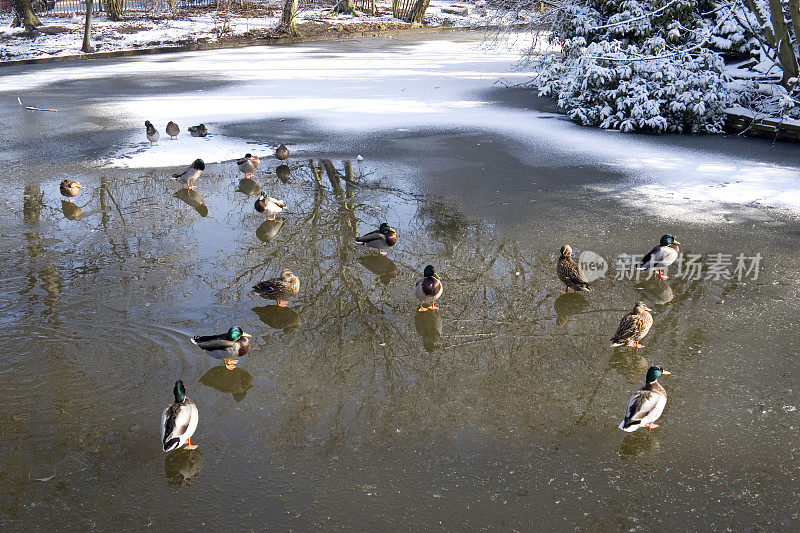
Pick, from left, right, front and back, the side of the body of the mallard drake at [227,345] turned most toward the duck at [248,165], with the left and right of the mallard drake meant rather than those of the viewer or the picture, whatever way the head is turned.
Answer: left

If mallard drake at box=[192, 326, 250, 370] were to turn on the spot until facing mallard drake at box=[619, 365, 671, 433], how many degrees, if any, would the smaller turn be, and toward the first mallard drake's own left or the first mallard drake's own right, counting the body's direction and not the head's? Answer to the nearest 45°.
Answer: approximately 45° to the first mallard drake's own right

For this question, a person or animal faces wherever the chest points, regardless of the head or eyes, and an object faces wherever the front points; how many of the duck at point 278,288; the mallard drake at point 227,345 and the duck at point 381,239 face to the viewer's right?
3

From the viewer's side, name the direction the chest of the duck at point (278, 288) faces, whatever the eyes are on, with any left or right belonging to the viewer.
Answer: facing to the right of the viewer

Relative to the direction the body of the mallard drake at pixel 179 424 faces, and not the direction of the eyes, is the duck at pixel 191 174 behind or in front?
in front

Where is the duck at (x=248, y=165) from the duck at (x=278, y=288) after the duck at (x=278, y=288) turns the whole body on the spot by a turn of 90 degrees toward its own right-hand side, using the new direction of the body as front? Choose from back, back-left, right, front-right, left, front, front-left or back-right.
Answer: back

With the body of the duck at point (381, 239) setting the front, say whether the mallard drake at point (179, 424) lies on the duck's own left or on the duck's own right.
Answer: on the duck's own right

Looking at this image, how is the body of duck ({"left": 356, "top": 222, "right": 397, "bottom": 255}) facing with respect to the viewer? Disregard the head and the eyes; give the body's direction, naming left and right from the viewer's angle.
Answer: facing to the right of the viewer

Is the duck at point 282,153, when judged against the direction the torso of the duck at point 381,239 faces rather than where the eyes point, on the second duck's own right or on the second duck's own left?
on the second duck's own left
